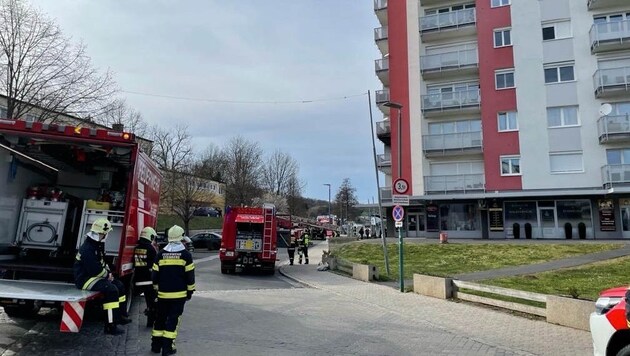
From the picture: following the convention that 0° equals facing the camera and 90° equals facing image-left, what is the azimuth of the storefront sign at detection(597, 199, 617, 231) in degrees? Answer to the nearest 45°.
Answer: approximately 0°

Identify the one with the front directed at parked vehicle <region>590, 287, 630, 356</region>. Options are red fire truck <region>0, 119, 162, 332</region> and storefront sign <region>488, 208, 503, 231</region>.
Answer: the storefront sign

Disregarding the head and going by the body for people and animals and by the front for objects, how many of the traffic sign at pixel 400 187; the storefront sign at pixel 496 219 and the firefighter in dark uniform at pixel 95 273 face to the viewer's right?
1

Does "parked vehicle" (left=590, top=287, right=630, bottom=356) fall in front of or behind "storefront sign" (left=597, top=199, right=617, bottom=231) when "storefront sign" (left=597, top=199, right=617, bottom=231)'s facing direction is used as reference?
in front

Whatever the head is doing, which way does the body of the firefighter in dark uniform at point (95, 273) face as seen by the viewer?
to the viewer's right

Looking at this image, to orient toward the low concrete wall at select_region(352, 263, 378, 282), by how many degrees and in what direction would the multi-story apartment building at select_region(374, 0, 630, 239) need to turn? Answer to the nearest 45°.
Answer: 0° — it already faces it
